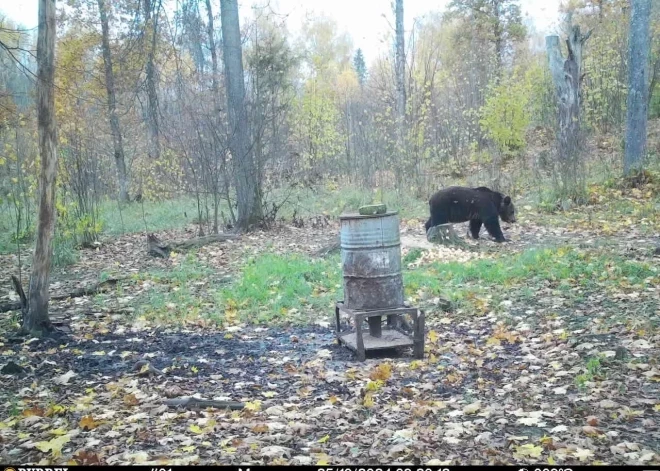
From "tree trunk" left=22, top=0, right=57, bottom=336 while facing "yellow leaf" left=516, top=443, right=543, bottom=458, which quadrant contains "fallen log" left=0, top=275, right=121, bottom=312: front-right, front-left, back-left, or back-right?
back-left

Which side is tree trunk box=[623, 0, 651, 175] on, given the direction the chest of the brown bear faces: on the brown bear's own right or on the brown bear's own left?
on the brown bear's own left

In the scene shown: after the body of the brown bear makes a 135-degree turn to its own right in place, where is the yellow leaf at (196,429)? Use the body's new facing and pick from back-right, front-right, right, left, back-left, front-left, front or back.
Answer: front-left

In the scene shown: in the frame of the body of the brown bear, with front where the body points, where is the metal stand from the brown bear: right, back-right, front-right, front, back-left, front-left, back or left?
right

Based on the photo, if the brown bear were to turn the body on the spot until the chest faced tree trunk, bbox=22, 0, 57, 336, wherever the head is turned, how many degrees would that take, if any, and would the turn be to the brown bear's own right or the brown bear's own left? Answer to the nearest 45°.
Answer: approximately 135° to the brown bear's own right

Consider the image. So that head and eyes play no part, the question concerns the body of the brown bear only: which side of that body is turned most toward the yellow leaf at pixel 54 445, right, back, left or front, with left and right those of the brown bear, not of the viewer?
right

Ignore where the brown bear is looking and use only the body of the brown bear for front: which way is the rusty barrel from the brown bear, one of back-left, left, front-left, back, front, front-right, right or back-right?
right

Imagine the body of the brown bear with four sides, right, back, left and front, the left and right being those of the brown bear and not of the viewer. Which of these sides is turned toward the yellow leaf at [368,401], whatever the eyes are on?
right

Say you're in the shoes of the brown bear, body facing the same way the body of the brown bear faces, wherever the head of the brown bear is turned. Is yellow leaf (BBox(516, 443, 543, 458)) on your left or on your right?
on your right

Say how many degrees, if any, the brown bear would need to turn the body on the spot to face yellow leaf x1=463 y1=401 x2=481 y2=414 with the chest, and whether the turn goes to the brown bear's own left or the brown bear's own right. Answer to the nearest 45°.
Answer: approximately 90° to the brown bear's own right

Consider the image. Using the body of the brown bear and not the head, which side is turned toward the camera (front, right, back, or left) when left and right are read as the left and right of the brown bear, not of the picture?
right

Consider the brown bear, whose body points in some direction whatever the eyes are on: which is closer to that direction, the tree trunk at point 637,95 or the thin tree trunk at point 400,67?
the tree trunk

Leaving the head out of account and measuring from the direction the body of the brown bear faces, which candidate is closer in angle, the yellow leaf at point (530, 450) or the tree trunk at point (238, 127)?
the yellow leaf

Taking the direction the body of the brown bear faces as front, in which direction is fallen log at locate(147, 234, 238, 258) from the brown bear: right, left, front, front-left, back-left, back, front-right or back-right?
back

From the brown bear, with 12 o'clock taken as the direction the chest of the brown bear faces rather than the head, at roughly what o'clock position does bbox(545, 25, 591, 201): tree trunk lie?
The tree trunk is roughly at 10 o'clock from the brown bear.

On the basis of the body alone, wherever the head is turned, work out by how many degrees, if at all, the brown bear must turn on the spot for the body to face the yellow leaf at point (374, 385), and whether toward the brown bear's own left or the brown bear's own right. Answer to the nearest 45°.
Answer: approximately 90° to the brown bear's own right

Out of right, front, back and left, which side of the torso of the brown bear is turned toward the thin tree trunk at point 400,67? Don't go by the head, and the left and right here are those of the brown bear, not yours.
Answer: left
